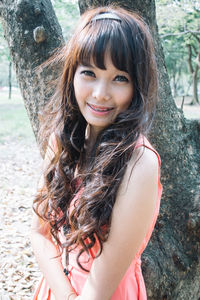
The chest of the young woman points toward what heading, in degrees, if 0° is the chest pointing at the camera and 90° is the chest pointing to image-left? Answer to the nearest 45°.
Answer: approximately 45°

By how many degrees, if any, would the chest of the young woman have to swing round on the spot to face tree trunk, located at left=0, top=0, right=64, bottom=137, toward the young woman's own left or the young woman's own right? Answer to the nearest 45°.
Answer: approximately 135° to the young woman's own right

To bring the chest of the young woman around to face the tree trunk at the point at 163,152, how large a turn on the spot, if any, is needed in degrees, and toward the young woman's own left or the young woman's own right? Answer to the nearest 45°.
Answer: approximately 180°
